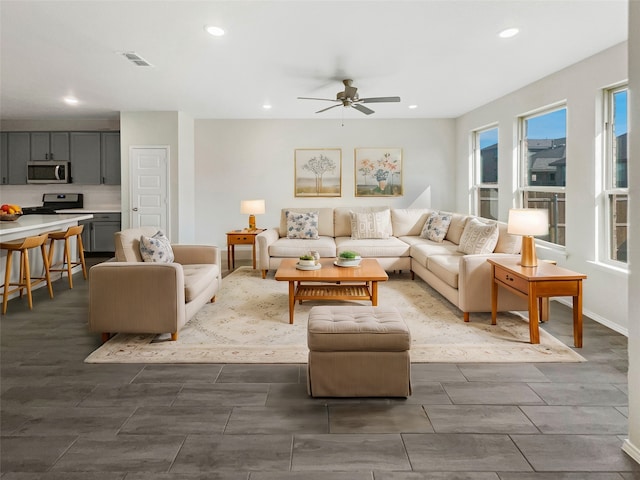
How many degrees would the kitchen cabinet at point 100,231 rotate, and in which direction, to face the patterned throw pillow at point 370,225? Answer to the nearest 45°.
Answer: approximately 45° to its left

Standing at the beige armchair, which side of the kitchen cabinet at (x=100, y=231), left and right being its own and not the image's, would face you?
front

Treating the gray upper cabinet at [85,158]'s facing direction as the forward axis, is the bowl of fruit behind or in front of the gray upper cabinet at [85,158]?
in front

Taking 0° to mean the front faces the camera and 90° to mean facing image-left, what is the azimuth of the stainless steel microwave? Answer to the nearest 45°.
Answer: approximately 0°

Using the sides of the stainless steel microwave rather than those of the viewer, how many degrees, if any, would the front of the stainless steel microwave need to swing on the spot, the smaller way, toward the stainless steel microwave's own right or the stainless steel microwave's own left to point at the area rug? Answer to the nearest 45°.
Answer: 0° — it already faces it

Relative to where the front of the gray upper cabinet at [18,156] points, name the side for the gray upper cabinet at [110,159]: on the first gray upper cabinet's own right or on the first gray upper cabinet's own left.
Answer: on the first gray upper cabinet's own left

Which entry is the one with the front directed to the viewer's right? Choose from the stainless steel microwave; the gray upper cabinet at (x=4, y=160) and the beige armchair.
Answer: the beige armchair

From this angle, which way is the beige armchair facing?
to the viewer's right

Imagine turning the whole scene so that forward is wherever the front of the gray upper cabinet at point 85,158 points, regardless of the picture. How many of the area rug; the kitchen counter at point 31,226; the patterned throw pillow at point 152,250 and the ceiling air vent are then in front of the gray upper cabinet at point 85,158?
4
